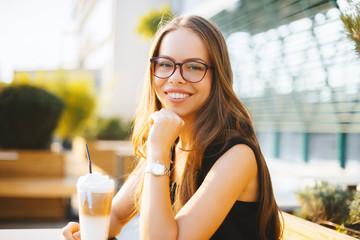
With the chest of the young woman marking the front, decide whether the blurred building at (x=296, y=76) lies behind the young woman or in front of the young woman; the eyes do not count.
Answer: behind

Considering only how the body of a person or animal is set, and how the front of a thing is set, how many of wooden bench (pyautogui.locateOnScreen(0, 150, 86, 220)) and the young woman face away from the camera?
0

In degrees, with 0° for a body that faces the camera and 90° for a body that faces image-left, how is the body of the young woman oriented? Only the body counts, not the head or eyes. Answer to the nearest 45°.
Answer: approximately 45°

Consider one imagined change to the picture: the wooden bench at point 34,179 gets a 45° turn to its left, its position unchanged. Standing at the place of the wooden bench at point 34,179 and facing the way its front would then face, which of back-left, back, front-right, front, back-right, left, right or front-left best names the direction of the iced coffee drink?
front-right

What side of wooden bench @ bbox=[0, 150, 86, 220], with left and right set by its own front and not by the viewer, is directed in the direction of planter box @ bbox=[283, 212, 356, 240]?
front

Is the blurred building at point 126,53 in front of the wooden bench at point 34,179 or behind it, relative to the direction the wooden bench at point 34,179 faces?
behind

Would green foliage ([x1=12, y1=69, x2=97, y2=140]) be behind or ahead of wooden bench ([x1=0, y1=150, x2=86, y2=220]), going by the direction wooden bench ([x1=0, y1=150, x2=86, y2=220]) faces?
behind

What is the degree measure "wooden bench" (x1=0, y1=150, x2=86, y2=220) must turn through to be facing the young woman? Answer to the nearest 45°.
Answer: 0° — it already faces them

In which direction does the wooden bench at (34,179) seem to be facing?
toward the camera
